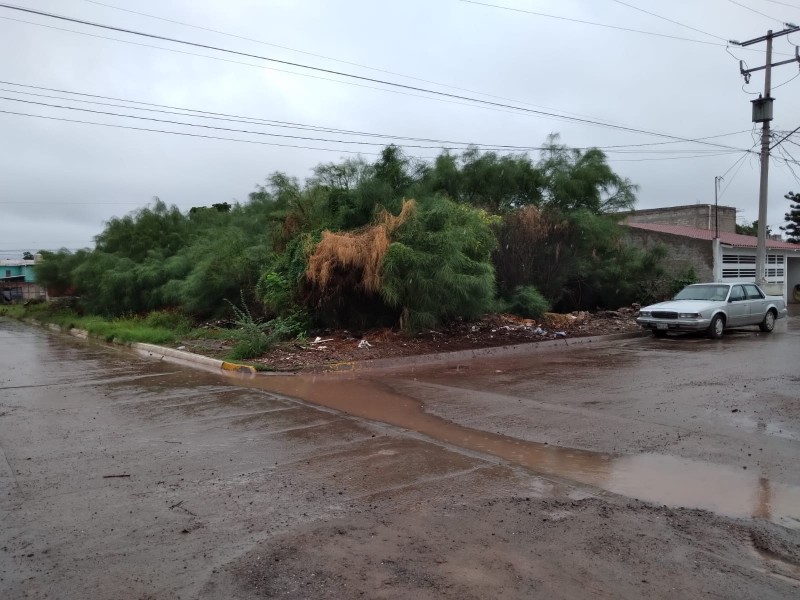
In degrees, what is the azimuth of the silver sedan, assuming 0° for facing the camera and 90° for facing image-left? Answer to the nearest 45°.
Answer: approximately 45°

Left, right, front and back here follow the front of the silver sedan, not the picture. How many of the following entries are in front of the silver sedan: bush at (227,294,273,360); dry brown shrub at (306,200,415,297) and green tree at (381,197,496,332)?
3

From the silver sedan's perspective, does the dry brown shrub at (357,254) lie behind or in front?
in front

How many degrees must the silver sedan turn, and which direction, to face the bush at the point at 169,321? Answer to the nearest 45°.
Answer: approximately 45° to its right

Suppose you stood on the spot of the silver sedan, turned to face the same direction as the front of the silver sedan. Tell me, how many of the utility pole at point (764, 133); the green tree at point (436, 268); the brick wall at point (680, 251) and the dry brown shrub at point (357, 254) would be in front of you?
2

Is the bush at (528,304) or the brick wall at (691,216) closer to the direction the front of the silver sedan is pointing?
the bush

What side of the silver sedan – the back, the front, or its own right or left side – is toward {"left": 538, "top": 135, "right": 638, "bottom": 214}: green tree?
right

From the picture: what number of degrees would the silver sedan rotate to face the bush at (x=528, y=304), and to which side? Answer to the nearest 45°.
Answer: approximately 45° to its right

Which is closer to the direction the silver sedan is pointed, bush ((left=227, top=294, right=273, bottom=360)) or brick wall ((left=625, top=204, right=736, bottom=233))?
the bush

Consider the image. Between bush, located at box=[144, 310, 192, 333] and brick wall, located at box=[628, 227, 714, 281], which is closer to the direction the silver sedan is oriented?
the bush

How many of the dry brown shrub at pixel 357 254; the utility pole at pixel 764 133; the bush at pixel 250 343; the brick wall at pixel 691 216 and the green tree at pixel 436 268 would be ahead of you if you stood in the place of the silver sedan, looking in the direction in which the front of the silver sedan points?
3

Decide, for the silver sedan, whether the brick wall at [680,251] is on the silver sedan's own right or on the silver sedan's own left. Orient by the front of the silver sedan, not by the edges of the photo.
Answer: on the silver sedan's own right

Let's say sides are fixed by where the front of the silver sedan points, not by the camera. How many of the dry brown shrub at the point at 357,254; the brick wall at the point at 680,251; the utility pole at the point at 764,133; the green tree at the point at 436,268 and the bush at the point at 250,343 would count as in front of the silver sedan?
3

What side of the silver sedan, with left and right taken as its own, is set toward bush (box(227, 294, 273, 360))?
front
